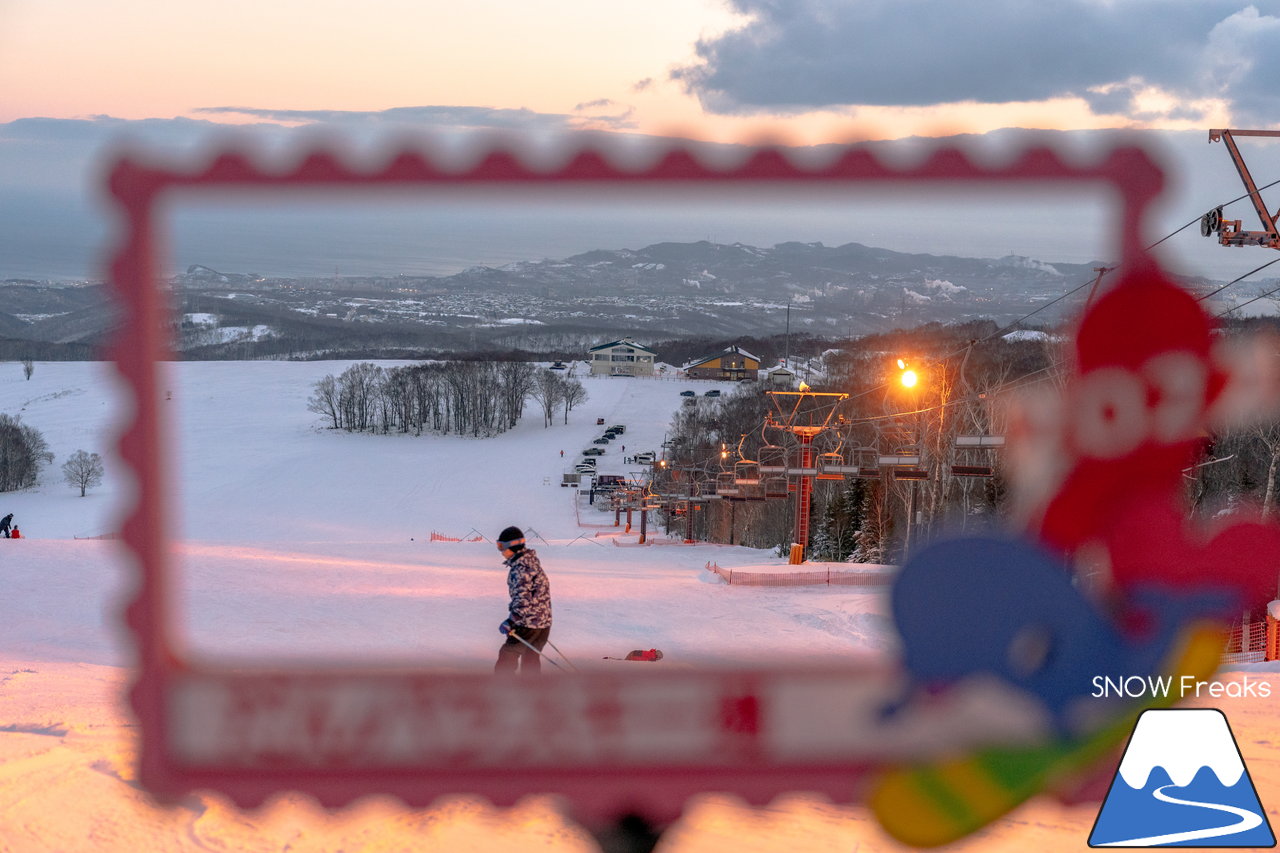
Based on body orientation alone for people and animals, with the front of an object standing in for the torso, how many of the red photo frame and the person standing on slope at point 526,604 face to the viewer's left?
1

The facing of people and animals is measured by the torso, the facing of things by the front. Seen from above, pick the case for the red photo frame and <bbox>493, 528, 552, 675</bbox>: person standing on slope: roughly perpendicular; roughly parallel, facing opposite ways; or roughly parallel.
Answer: roughly perpendicular

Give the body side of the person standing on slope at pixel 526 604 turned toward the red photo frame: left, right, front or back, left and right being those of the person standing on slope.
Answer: left

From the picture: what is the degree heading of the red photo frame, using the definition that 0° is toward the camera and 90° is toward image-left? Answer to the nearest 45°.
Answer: approximately 0°

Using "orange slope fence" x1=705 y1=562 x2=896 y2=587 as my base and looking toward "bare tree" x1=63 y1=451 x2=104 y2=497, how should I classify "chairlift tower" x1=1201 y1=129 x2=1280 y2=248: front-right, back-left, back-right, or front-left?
back-left

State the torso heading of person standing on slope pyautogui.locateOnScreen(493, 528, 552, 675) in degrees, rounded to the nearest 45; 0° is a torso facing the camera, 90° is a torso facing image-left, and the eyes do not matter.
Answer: approximately 90°

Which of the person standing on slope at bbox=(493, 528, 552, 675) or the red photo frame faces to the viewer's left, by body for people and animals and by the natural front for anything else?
the person standing on slope
